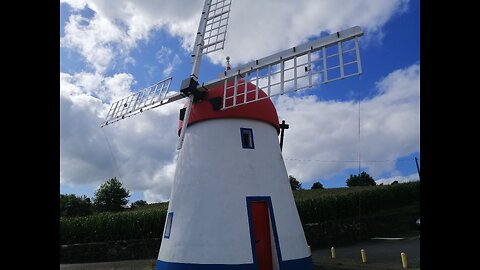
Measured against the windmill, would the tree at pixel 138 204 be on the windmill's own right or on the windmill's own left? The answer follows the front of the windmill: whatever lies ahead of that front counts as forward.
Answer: on the windmill's own right

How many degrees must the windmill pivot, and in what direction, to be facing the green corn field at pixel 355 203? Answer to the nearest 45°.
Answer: approximately 180°

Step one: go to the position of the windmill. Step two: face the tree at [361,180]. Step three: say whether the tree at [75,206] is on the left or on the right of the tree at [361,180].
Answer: left

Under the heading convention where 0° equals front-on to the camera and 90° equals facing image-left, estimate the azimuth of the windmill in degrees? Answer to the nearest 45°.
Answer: approximately 45°

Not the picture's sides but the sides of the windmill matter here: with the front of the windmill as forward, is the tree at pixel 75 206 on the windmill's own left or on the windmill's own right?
on the windmill's own right
